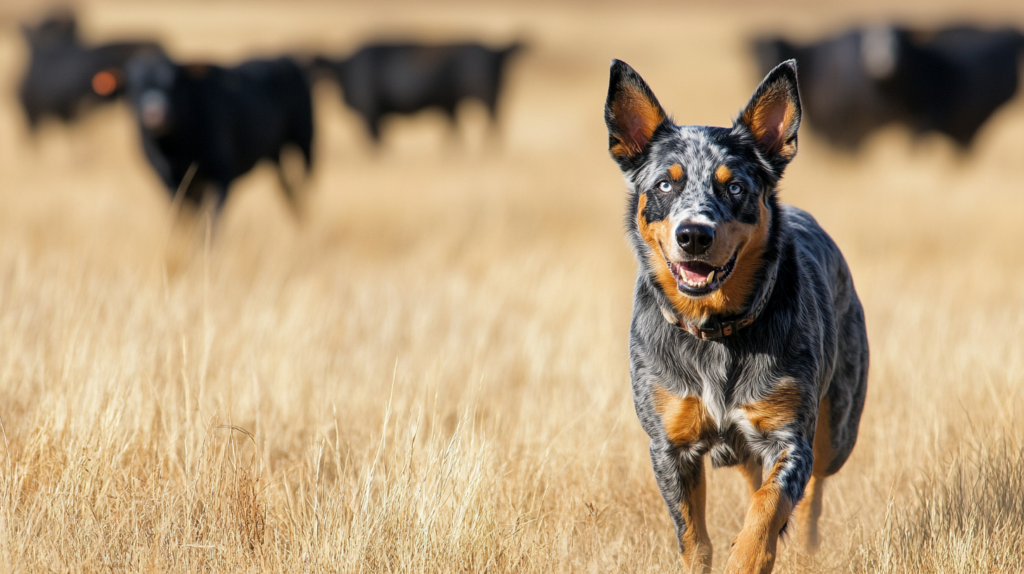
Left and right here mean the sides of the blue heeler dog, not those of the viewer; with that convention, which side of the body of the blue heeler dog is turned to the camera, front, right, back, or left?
front

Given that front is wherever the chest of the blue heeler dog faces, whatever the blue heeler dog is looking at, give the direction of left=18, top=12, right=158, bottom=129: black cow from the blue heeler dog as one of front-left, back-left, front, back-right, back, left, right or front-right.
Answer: back-right
